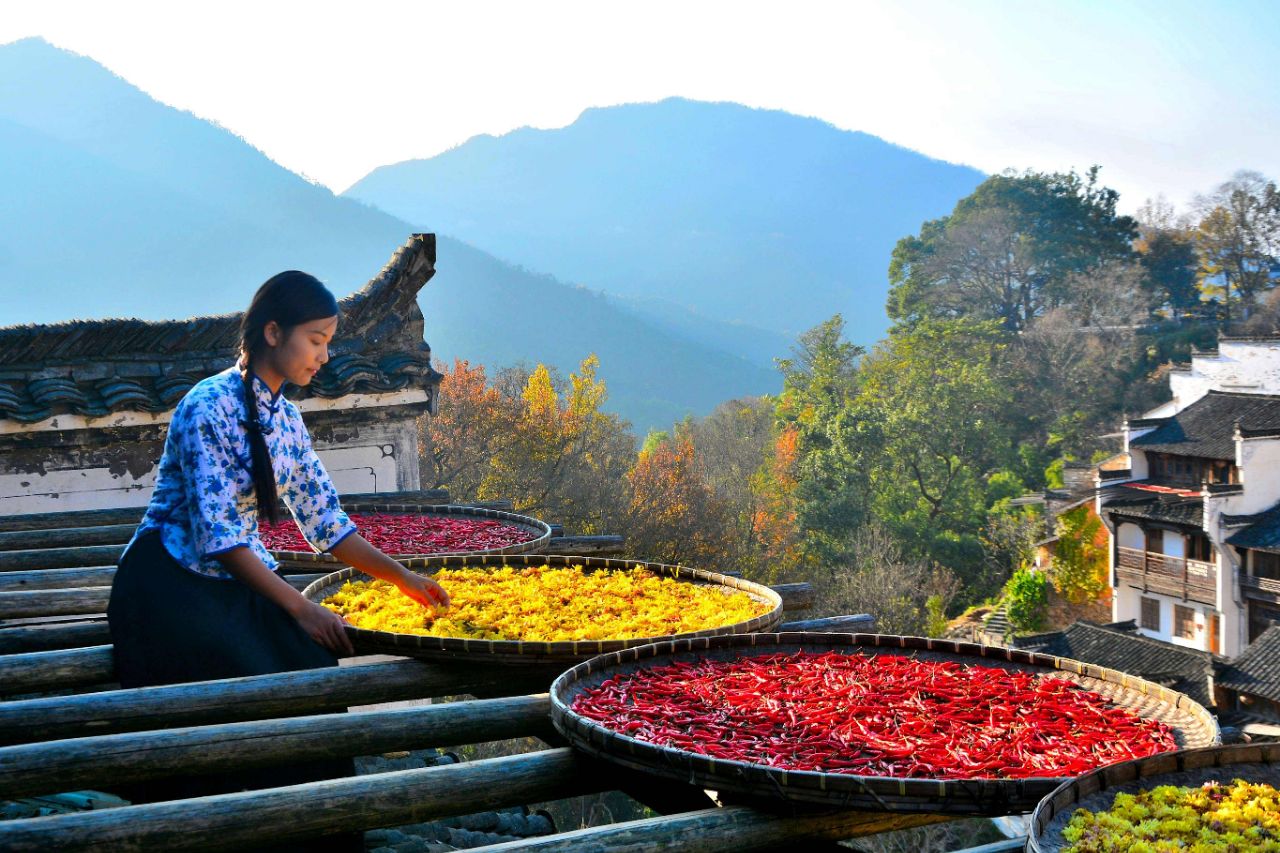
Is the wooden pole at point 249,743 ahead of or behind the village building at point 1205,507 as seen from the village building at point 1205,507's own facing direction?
ahead

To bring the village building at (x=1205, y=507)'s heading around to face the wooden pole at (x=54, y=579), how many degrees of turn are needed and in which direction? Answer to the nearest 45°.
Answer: approximately 45° to its left

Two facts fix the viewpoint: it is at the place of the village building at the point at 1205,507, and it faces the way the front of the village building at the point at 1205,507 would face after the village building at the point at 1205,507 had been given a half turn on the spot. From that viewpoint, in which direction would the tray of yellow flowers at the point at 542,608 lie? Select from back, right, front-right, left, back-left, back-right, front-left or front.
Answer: back-right

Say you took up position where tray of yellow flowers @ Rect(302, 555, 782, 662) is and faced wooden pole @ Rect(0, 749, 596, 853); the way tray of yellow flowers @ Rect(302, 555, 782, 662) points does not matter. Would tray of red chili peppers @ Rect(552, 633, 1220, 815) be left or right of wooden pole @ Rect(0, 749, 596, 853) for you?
left

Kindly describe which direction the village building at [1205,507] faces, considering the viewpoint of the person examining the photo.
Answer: facing the viewer and to the left of the viewer

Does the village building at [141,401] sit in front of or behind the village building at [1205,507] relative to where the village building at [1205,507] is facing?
in front

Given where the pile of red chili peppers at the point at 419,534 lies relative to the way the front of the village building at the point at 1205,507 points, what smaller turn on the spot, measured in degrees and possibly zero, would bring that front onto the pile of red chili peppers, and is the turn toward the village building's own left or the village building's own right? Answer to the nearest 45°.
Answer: approximately 45° to the village building's own left

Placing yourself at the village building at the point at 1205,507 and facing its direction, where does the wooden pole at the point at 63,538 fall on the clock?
The wooden pole is roughly at 11 o'clock from the village building.

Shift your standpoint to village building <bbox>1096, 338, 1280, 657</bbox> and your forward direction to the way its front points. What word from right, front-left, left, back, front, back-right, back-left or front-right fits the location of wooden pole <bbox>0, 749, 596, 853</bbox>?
front-left

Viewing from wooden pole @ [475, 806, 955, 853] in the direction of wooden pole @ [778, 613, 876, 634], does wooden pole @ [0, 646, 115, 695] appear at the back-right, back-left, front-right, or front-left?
front-left

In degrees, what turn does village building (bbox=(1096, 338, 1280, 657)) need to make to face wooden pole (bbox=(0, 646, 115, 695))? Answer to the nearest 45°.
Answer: approximately 45° to its left

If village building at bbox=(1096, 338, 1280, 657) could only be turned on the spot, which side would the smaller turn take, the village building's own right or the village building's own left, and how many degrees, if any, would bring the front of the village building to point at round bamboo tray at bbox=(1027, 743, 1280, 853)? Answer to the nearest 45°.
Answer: approximately 45° to the village building's own left

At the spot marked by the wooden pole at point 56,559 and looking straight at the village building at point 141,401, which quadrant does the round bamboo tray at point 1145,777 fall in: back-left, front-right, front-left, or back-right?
back-right

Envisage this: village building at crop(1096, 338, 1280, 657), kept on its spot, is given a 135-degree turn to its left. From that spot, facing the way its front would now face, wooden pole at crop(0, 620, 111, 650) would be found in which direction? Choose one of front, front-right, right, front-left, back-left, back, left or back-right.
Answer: right

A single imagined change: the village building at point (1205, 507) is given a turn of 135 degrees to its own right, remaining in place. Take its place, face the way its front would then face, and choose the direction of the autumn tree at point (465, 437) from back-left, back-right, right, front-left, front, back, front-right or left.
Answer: left

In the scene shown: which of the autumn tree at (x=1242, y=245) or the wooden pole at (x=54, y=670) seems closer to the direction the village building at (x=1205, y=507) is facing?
the wooden pole
